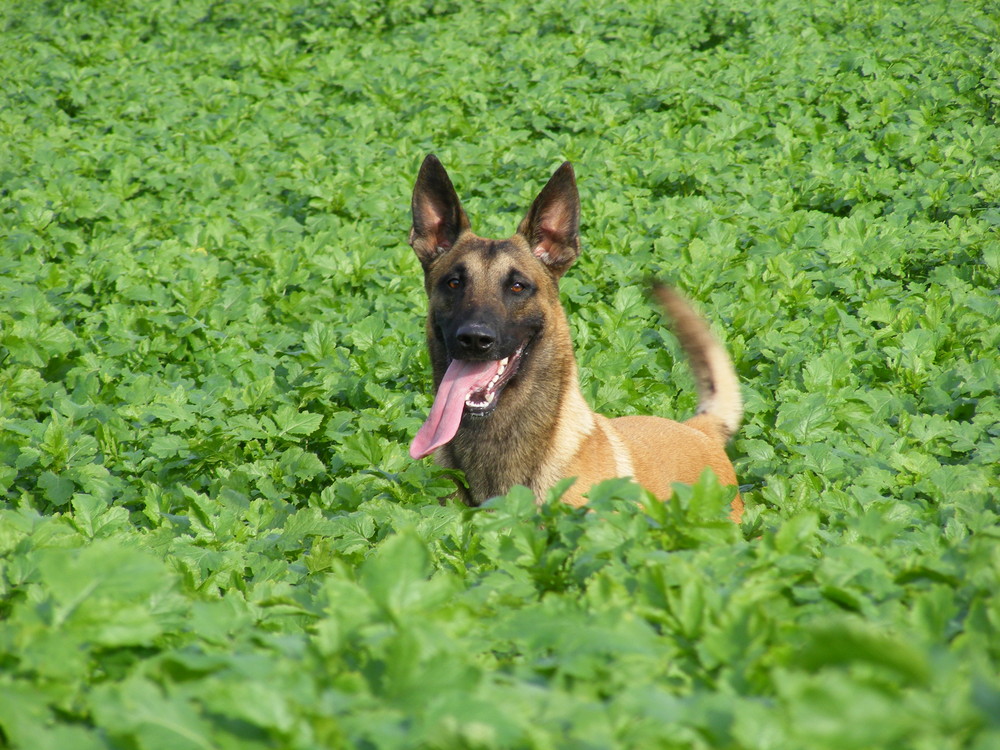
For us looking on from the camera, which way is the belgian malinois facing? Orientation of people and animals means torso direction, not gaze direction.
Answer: facing the viewer and to the left of the viewer
